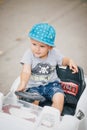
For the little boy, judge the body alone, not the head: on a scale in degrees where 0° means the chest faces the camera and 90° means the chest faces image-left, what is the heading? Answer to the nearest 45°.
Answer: approximately 0°

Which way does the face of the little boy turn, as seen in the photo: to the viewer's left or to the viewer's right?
to the viewer's left
